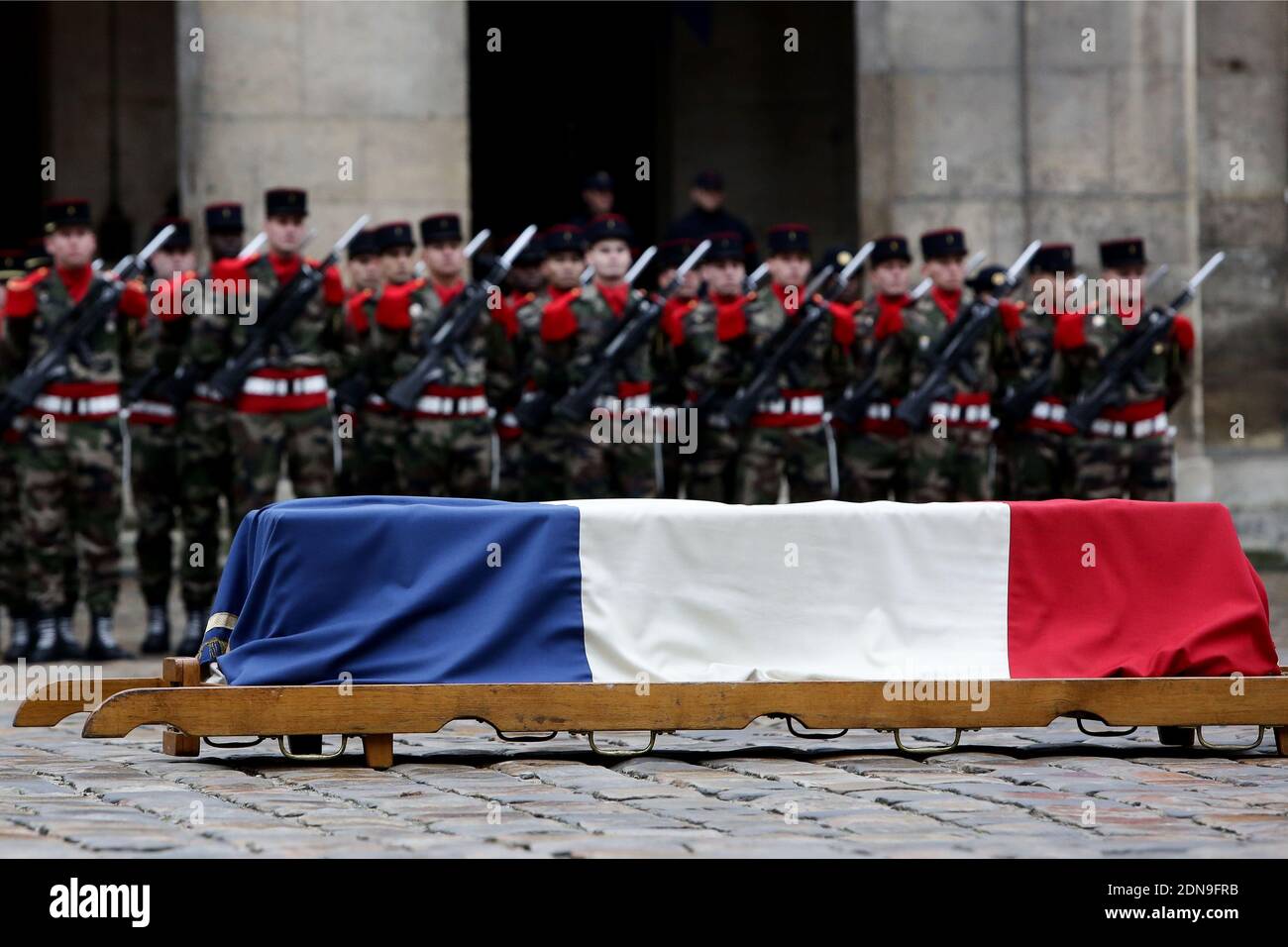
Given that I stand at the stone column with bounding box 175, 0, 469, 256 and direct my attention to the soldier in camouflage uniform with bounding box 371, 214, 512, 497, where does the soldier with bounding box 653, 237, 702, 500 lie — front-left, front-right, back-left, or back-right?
front-left

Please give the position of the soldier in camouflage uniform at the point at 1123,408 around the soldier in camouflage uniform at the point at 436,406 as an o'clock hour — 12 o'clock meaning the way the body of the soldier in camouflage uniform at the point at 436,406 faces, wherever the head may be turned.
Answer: the soldier in camouflage uniform at the point at 1123,408 is roughly at 9 o'clock from the soldier in camouflage uniform at the point at 436,406.

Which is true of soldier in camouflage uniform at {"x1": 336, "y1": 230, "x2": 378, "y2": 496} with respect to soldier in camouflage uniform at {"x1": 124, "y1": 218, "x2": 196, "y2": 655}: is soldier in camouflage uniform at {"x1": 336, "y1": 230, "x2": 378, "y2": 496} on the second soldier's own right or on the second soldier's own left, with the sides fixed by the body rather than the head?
on the second soldier's own left

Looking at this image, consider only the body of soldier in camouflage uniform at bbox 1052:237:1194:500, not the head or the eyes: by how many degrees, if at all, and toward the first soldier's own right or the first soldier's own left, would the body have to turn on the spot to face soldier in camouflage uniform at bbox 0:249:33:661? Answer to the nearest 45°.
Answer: approximately 90° to the first soldier's own right

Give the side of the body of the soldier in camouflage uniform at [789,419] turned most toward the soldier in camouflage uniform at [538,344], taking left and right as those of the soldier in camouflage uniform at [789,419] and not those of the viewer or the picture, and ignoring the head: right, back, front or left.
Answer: right

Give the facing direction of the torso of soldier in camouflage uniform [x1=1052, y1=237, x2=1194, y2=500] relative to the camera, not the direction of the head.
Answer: toward the camera

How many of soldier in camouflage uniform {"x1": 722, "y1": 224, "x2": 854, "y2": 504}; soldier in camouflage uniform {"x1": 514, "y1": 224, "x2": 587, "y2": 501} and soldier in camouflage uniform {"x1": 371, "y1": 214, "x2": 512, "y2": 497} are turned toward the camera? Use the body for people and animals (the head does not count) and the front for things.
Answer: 3

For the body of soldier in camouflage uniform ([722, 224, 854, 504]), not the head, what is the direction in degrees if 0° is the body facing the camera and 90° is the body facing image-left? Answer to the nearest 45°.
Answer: approximately 0°

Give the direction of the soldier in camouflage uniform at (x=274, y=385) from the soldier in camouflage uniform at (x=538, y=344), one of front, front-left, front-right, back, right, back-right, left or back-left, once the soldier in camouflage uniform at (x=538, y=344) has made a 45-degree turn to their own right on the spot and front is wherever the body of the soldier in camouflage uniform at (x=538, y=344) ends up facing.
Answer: front

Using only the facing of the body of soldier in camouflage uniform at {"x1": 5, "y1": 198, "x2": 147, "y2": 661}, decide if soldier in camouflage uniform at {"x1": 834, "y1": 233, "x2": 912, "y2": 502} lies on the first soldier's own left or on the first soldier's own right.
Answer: on the first soldier's own left

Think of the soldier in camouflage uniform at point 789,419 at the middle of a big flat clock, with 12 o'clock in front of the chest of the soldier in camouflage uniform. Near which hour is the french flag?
The french flag is roughly at 12 o'clock from the soldier in camouflage uniform.

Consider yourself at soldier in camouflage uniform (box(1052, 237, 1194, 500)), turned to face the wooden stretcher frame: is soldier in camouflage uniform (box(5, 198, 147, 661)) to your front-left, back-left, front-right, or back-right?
front-right

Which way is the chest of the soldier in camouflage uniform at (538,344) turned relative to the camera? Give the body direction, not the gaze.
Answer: toward the camera

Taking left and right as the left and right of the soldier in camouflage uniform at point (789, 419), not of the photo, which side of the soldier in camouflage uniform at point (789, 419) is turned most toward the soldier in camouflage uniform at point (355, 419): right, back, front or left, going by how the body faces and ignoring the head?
right
